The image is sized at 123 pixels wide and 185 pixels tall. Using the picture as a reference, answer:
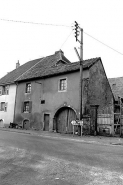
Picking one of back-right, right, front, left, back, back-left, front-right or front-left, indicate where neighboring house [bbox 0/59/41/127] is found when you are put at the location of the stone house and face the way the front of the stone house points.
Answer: right

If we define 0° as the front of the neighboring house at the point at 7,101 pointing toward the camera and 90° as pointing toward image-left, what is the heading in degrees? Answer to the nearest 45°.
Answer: approximately 45°

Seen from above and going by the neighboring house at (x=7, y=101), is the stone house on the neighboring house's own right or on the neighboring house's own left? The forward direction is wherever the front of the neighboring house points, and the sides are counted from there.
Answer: on the neighboring house's own left

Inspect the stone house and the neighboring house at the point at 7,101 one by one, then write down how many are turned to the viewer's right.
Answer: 0

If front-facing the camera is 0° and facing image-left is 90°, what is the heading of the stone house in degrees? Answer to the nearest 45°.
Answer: approximately 45°

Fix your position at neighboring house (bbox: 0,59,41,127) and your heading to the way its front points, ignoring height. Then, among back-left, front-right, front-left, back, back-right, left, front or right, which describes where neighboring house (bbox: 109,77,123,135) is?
left
